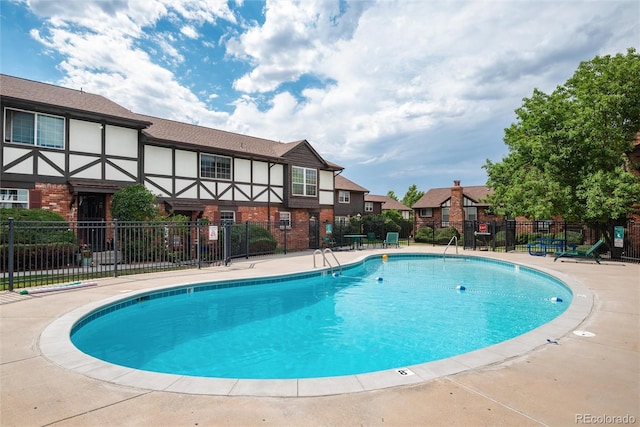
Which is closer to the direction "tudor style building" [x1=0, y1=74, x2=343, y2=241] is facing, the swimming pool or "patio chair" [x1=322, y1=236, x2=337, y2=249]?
the swimming pool

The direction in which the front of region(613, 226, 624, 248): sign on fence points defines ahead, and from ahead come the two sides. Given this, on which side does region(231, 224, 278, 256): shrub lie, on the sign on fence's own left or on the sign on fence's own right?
on the sign on fence's own right

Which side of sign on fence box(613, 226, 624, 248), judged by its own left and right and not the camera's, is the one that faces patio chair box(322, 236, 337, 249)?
right

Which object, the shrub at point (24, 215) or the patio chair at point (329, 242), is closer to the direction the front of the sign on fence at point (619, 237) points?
the shrub

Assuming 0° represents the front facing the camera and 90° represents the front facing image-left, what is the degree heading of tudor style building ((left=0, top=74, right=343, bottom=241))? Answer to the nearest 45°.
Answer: approximately 315°
